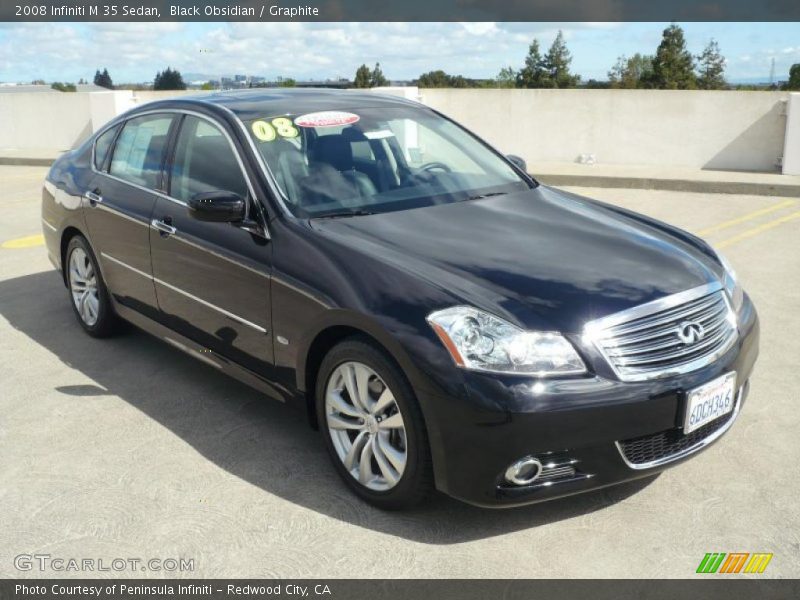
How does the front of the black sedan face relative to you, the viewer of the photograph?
facing the viewer and to the right of the viewer
